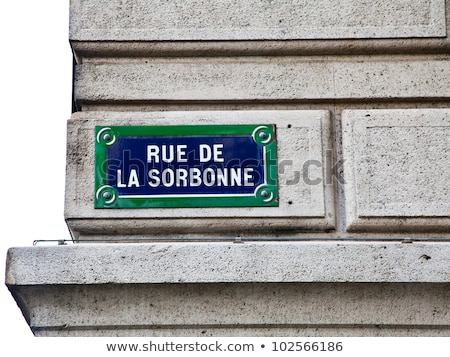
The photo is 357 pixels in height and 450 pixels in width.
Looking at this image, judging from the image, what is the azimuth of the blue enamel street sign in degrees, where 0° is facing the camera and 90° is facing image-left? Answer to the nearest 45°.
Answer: approximately 0°
